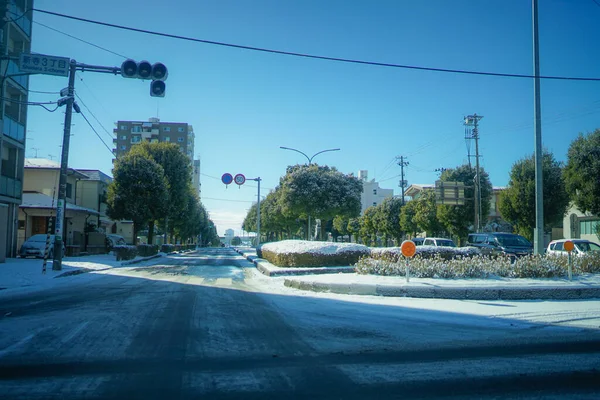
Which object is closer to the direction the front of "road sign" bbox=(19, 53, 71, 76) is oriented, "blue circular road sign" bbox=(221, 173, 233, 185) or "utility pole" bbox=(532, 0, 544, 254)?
the utility pole

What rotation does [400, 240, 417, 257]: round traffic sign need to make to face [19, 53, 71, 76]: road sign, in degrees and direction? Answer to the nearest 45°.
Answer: approximately 90° to its right

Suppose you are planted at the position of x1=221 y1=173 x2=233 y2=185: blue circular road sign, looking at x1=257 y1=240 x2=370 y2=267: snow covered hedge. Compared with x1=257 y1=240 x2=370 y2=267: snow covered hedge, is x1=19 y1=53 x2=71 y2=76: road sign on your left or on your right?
right

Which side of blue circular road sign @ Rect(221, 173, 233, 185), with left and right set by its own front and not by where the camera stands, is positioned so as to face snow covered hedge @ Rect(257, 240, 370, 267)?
front

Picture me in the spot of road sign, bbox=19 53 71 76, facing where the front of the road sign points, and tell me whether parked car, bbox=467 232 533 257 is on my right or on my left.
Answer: on my left

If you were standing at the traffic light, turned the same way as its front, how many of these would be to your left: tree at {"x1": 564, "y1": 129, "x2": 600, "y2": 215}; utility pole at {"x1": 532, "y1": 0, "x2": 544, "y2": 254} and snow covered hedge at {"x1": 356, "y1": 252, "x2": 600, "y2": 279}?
3
